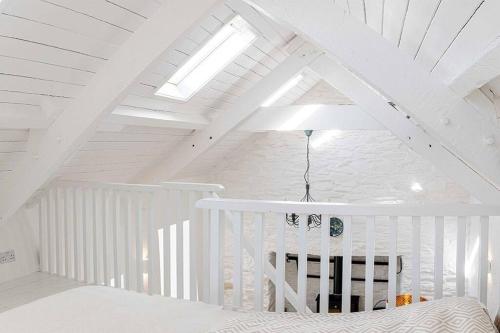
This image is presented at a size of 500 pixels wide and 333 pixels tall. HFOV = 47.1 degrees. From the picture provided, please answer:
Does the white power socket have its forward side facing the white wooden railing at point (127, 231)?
yes

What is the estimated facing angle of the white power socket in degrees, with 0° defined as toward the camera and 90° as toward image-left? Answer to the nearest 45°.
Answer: approximately 315°

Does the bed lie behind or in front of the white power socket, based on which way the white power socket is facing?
in front

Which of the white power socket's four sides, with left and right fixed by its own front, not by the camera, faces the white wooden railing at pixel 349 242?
front
